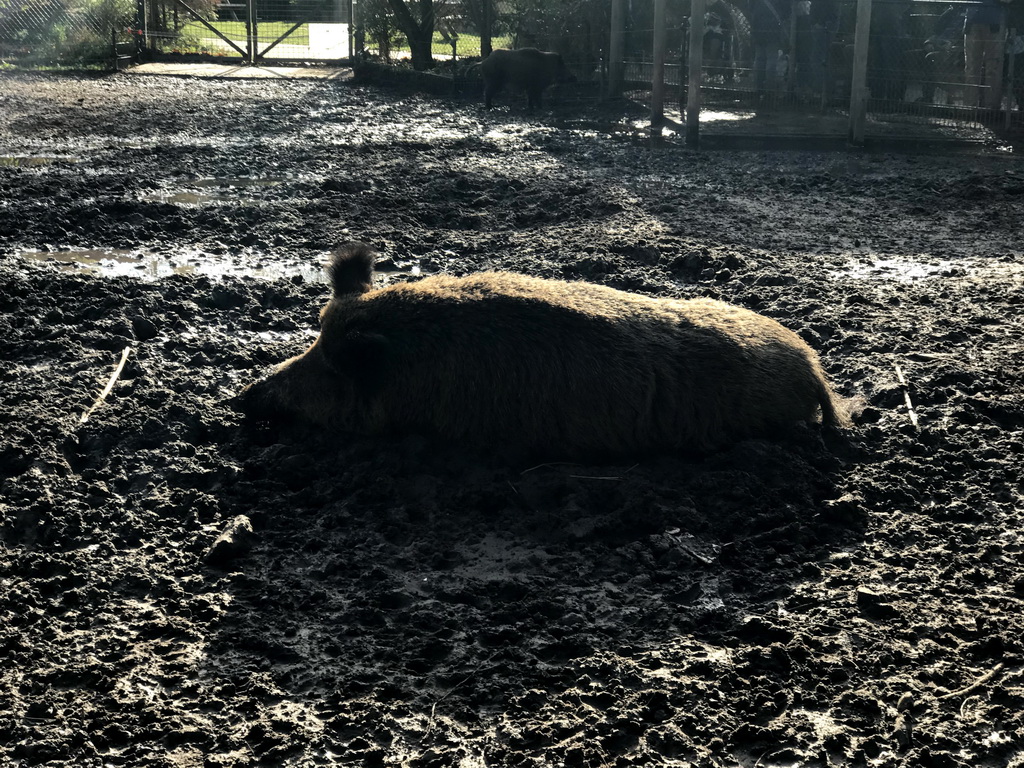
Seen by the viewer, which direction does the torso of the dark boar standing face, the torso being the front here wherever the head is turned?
to the viewer's right

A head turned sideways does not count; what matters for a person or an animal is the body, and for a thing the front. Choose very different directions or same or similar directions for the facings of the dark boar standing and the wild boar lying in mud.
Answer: very different directions

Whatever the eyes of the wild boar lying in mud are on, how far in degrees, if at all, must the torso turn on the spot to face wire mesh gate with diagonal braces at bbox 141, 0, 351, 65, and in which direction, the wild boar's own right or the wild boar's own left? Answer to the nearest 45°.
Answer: approximately 90° to the wild boar's own right

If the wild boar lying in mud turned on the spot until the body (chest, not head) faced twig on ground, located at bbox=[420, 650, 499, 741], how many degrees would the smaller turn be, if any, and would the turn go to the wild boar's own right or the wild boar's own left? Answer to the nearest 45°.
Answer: approximately 90° to the wild boar's own left

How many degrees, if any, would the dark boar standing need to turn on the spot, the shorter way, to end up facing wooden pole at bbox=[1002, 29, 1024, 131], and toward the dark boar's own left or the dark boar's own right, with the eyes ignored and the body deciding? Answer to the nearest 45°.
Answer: approximately 45° to the dark boar's own right

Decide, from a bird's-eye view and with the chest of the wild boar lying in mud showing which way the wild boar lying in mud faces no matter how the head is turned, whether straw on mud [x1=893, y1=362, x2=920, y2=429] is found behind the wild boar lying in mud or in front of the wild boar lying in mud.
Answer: behind

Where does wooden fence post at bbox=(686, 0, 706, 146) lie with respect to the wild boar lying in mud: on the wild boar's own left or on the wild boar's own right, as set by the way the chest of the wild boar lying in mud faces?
on the wild boar's own right

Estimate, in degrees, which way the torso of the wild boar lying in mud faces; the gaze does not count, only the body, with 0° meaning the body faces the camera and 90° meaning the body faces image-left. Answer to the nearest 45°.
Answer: approximately 90°

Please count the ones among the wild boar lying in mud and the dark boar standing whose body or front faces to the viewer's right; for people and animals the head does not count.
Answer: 1
